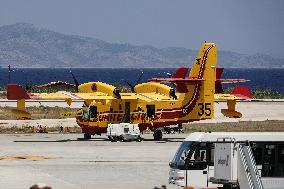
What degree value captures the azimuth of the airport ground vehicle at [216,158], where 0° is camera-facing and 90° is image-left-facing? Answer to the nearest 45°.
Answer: approximately 90°
